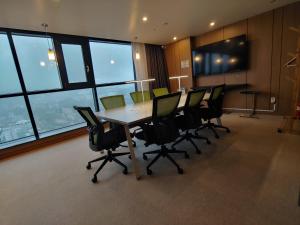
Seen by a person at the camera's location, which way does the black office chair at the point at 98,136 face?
facing away from the viewer and to the right of the viewer

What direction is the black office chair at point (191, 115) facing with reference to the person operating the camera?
facing away from the viewer and to the left of the viewer

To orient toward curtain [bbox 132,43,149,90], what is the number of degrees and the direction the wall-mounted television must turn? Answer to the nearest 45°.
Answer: approximately 45° to its right

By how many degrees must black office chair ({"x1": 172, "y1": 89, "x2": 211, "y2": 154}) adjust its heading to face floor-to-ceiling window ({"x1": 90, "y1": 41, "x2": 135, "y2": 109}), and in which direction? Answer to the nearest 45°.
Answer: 0° — it already faces it

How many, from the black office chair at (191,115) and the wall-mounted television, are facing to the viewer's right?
0

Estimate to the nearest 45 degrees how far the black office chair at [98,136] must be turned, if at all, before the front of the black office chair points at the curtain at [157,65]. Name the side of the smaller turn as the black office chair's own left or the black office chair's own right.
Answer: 0° — it already faces it

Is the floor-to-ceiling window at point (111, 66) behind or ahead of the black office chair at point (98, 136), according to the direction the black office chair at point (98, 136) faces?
ahead

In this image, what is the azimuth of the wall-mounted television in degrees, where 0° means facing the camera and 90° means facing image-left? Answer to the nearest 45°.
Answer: approximately 45°

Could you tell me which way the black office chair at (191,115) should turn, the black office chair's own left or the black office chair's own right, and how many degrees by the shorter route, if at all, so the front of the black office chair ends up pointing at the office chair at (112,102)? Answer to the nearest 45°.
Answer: approximately 45° to the black office chair's own left

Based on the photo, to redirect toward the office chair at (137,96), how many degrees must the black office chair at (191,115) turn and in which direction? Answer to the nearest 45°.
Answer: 0° — it already faces it

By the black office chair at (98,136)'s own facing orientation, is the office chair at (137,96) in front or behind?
in front

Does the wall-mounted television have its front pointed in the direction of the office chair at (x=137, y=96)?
yes

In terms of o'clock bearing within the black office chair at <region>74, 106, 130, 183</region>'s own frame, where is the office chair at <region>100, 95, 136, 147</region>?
The office chair is roughly at 11 o'clock from the black office chair.

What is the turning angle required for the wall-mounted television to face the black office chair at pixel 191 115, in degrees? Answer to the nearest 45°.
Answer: approximately 45° to its left
